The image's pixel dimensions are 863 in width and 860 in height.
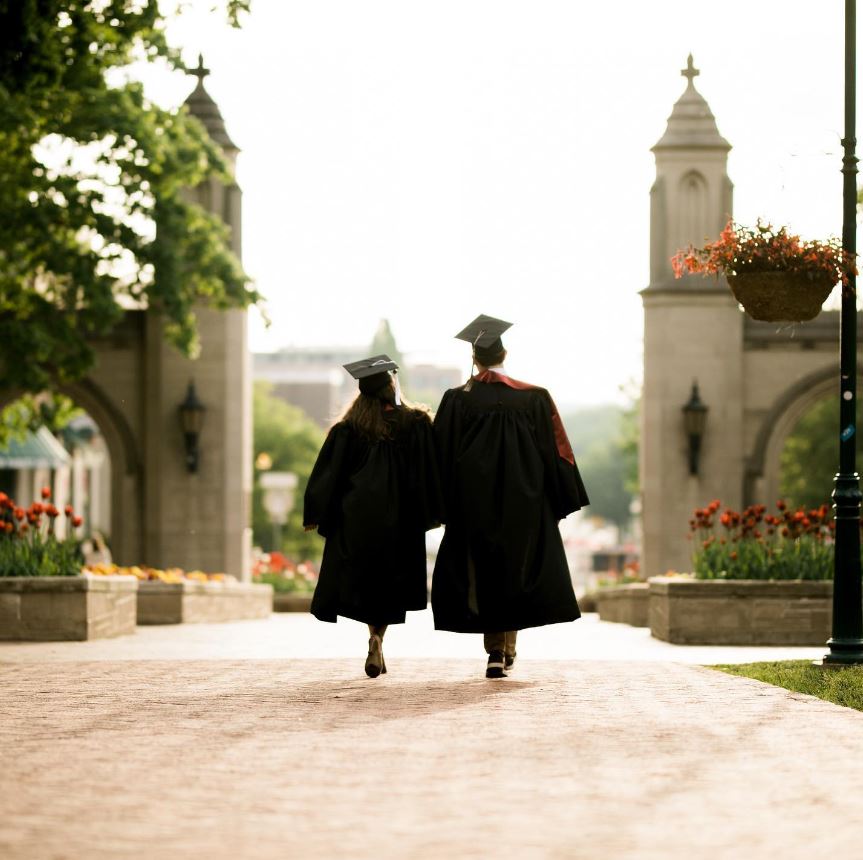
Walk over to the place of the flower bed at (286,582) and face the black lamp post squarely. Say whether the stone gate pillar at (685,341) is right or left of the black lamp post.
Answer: left

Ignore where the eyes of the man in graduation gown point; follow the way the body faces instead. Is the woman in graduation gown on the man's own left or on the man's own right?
on the man's own left

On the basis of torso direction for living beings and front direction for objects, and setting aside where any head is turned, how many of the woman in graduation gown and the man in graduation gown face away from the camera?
2

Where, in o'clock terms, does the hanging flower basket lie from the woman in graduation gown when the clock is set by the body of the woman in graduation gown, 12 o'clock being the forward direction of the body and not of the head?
The hanging flower basket is roughly at 2 o'clock from the woman in graduation gown.

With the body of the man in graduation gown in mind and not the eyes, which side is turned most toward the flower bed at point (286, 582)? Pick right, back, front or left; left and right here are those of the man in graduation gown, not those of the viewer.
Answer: front

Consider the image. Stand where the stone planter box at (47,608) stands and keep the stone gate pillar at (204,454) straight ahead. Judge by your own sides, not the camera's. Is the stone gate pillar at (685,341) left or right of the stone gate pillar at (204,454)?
right

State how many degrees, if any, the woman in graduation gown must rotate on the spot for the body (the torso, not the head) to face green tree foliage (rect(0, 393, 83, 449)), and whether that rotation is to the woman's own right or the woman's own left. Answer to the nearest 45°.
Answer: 0° — they already face it

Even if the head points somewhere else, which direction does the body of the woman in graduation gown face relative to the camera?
away from the camera

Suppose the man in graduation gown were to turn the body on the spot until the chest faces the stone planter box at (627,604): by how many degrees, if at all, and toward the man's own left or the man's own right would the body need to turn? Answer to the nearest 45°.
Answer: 0° — they already face it

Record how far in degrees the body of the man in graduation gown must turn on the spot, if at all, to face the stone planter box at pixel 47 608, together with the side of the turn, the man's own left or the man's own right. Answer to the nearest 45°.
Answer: approximately 45° to the man's own left

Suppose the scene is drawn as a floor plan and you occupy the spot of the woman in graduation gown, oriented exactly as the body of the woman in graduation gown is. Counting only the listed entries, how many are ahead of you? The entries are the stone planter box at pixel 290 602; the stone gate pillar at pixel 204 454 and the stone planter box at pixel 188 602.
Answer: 3

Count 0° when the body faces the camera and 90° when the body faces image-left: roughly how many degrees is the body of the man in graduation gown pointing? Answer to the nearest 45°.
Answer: approximately 180°
